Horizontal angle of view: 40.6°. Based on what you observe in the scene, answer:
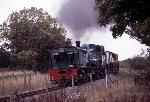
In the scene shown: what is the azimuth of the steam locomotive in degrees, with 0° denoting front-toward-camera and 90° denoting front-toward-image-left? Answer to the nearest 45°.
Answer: approximately 45°

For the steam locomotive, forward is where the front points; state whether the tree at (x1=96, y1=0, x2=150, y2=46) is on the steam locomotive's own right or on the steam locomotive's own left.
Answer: on the steam locomotive's own left
